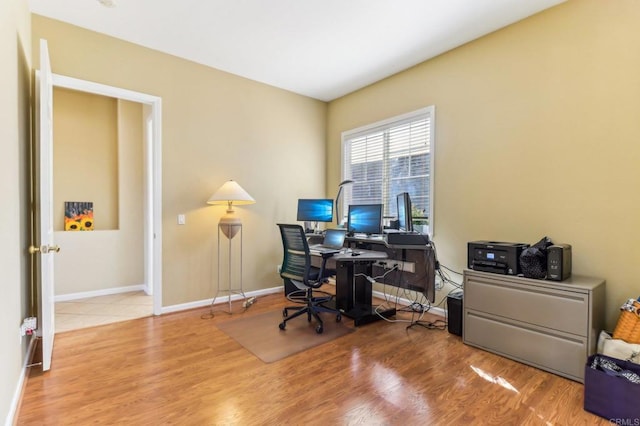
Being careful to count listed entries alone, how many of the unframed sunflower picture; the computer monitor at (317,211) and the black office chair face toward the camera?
2

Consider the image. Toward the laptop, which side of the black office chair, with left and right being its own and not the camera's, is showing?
front

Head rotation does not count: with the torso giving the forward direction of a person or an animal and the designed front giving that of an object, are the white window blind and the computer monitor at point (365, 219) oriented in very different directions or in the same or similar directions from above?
same or similar directions

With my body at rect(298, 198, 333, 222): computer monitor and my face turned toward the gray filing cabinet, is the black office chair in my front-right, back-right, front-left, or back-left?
front-right

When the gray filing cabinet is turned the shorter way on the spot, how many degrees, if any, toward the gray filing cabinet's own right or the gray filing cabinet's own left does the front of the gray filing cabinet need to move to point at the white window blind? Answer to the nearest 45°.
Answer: approximately 90° to the gray filing cabinet's own right

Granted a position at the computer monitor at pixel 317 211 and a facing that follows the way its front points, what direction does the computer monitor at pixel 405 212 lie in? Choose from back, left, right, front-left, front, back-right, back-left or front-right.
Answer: front-left

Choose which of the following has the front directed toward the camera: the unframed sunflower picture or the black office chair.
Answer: the unframed sunflower picture

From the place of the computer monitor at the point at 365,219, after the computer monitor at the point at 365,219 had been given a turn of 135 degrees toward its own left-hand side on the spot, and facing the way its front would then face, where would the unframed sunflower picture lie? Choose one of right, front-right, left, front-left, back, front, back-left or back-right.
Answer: back

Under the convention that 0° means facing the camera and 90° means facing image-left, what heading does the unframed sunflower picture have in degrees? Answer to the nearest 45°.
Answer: approximately 0°

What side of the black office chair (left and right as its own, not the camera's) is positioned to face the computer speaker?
right

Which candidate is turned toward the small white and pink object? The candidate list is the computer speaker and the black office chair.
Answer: the computer speaker

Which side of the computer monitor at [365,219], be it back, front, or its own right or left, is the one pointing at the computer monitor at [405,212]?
left

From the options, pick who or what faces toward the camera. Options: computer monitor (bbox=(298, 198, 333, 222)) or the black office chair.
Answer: the computer monitor

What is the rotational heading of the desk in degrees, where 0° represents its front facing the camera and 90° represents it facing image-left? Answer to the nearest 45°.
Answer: approximately 45°
